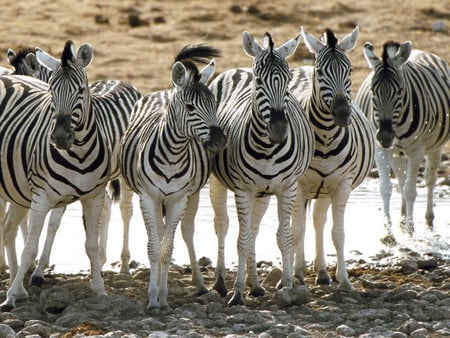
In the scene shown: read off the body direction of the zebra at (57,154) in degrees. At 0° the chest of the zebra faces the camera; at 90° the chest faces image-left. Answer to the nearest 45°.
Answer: approximately 315°

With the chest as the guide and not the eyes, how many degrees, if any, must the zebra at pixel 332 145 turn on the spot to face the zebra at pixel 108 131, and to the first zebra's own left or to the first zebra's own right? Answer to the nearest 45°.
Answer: approximately 90° to the first zebra's own right

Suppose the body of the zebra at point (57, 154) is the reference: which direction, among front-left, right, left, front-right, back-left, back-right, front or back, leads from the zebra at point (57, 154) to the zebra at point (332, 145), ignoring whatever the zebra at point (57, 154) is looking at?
front-left

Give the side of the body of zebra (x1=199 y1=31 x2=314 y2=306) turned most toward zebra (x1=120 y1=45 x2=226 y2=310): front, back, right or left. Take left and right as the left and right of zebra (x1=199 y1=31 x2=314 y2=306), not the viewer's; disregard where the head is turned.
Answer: right

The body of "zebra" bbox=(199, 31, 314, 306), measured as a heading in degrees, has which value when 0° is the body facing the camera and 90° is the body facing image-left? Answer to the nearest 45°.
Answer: approximately 0°
